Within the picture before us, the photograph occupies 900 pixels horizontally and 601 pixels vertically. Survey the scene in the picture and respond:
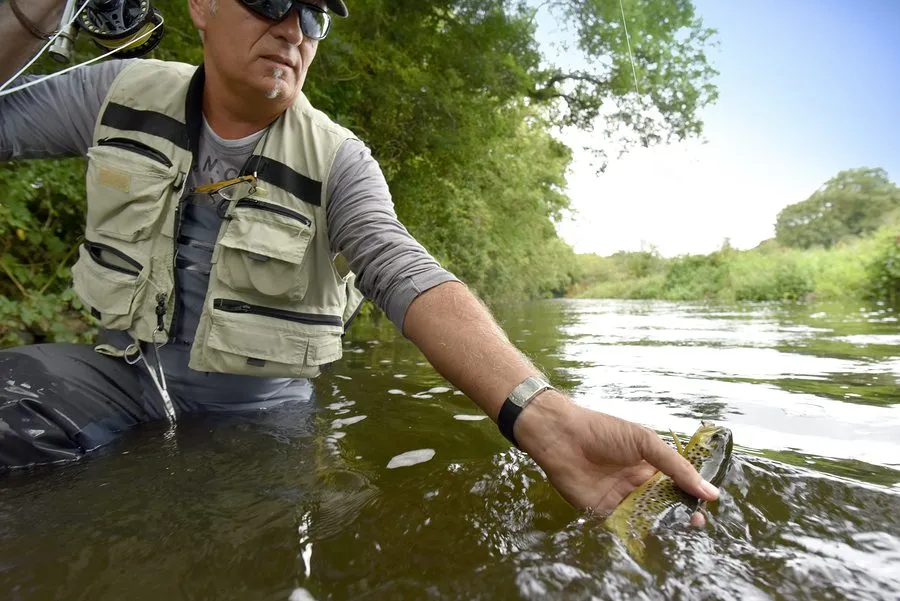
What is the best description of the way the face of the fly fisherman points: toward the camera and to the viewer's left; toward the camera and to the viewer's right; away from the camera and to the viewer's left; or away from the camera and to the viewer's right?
toward the camera and to the viewer's right

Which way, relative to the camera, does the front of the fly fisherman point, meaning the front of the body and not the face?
toward the camera
